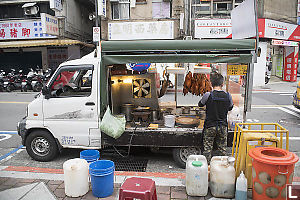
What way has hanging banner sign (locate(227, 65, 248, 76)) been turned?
toward the camera

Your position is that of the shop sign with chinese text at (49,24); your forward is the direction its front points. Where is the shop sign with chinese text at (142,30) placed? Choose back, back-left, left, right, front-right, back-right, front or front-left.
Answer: front-left

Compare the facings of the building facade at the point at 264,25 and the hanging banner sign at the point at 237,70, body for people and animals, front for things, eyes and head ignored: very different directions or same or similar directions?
same or similar directions

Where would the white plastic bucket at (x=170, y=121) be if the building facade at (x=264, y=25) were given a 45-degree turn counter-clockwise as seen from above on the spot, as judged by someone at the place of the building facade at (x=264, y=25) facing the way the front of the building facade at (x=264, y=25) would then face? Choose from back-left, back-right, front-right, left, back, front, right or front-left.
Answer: front-right

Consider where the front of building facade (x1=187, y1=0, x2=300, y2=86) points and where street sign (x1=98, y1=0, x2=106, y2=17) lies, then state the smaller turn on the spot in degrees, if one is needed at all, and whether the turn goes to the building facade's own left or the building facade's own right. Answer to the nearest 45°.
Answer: approximately 45° to the building facade's own right

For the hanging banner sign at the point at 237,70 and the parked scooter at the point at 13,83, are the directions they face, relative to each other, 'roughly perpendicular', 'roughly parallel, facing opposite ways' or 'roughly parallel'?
roughly parallel

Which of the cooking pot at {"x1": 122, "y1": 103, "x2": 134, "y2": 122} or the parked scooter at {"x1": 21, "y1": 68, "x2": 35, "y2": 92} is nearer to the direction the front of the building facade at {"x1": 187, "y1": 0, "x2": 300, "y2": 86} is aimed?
the cooking pot

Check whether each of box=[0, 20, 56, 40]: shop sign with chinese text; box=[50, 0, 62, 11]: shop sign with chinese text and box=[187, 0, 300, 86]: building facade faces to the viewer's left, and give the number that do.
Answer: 0

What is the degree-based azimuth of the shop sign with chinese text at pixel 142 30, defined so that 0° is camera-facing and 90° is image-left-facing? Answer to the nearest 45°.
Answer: approximately 0°

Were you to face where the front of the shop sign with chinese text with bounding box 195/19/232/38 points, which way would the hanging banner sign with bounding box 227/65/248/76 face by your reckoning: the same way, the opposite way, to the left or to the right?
the same way

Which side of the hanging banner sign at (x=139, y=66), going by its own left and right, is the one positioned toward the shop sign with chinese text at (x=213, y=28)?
back

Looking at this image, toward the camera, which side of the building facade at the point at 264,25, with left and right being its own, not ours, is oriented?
front

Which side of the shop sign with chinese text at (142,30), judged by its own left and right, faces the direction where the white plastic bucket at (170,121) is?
front

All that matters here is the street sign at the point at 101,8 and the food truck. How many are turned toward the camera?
1

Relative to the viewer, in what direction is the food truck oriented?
to the viewer's left

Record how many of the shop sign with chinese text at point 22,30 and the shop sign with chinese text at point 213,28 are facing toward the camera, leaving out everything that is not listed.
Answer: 2

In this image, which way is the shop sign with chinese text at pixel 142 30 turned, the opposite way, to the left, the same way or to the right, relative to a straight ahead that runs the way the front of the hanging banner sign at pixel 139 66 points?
the same way
